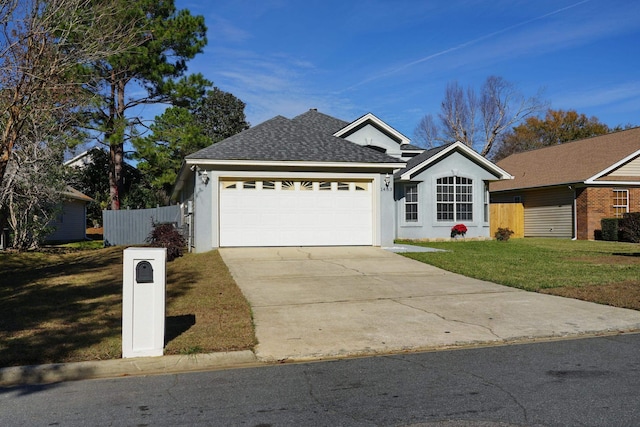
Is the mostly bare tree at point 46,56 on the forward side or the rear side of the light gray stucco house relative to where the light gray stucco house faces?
on the forward side

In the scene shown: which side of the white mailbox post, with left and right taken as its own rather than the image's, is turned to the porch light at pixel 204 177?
back

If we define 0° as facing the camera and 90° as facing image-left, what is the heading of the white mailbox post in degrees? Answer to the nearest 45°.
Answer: approximately 0°

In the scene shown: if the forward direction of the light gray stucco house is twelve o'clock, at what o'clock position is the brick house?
The brick house is roughly at 8 o'clock from the light gray stucco house.

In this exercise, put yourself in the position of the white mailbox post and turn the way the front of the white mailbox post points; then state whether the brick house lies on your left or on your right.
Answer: on your left

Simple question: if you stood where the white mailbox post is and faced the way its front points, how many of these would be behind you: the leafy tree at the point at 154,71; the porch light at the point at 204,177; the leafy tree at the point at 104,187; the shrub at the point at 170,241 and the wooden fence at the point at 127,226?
5

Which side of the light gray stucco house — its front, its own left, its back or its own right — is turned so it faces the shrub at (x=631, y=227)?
left

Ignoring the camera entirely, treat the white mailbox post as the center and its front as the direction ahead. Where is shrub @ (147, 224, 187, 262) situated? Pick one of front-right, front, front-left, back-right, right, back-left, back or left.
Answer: back

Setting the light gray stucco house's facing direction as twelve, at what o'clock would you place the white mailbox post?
The white mailbox post is roughly at 12 o'clock from the light gray stucco house.

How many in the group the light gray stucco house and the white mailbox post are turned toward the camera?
2

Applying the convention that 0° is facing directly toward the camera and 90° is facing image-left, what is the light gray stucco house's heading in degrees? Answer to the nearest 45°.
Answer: approximately 0°
